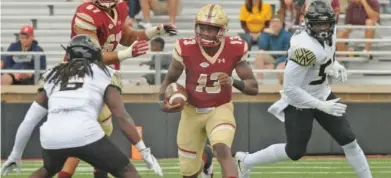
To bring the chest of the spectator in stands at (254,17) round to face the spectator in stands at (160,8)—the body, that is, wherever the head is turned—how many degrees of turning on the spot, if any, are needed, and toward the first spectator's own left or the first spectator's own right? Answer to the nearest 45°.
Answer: approximately 90° to the first spectator's own right

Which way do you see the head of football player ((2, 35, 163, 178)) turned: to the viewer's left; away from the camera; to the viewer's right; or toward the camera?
away from the camera

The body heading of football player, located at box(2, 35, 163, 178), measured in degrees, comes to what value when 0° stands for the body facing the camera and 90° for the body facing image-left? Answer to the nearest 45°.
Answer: approximately 180°

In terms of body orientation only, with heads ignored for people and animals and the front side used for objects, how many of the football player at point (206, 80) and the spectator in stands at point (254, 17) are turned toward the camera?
2

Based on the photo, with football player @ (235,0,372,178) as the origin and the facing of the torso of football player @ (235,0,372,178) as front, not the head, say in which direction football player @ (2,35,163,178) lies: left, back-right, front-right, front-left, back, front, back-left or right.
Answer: right

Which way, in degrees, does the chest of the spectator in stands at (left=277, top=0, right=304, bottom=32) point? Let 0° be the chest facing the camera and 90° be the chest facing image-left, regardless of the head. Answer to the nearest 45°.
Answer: approximately 0°
